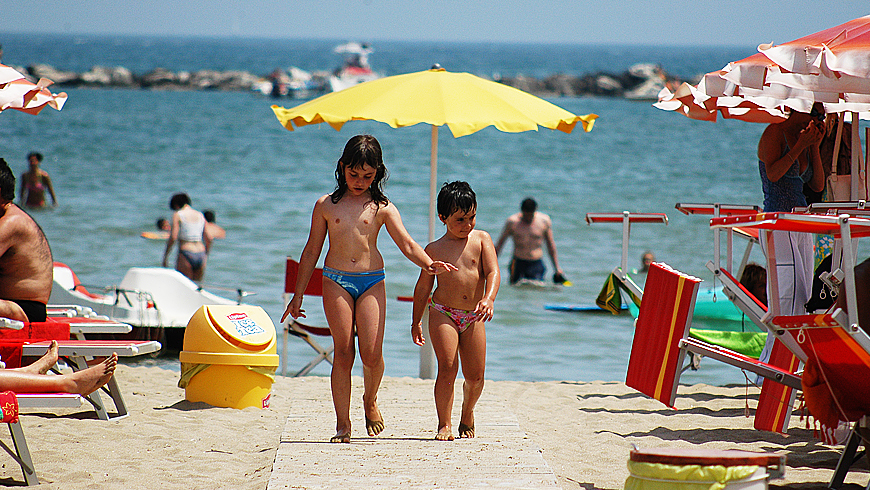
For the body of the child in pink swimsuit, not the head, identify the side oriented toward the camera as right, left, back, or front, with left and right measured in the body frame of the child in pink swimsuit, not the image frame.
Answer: front

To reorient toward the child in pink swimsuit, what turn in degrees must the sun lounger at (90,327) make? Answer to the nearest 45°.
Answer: approximately 45° to its right

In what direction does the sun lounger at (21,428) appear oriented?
to the viewer's right

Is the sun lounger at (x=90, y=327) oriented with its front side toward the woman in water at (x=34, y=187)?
no

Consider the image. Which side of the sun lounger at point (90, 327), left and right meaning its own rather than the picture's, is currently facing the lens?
right

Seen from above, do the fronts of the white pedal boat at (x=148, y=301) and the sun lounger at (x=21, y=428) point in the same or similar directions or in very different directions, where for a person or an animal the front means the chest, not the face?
same or similar directions

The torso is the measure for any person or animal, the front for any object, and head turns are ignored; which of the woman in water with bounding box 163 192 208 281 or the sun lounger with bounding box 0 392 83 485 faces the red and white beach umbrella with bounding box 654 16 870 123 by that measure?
the sun lounger

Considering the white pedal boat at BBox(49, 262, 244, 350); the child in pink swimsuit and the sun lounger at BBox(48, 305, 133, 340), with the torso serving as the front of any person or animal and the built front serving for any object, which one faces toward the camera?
the child in pink swimsuit

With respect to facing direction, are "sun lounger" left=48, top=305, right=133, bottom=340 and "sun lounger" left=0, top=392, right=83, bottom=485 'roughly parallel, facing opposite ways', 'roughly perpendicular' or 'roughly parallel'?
roughly parallel

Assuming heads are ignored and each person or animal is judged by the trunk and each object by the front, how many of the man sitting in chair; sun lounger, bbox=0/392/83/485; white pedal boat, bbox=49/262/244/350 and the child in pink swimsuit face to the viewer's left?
1

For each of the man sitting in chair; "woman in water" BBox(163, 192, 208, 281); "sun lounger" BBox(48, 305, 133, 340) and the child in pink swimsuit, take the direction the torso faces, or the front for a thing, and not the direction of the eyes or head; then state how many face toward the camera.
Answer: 1

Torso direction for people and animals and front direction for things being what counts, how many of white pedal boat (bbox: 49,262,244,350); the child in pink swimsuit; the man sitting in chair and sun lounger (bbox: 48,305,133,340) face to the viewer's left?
1

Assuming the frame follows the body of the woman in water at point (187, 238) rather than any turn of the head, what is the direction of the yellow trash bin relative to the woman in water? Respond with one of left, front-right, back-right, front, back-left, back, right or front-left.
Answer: back-left

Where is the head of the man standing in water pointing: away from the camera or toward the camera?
toward the camera
